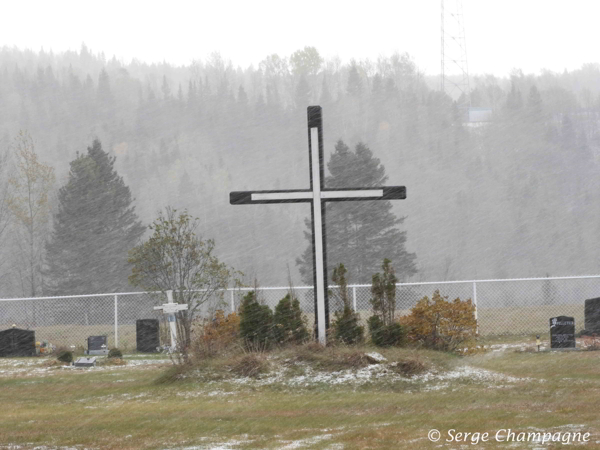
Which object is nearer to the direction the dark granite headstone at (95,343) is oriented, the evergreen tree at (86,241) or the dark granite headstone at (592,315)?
the dark granite headstone

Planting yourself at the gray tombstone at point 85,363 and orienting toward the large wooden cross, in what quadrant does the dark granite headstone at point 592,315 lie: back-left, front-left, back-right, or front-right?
front-left

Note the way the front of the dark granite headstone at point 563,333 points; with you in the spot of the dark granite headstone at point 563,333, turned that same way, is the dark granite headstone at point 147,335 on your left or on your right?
on your right

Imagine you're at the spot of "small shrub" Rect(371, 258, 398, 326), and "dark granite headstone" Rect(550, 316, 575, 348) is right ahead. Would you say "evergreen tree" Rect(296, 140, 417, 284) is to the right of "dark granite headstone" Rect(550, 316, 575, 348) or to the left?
left

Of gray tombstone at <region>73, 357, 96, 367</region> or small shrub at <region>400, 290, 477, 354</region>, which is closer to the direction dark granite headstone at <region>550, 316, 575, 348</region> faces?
the small shrub

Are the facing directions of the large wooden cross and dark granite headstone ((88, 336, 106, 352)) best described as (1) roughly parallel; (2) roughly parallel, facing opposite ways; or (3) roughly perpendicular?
roughly parallel

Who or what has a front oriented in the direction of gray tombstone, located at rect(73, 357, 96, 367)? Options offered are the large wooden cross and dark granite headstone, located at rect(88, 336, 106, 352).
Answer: the dark granite headstone

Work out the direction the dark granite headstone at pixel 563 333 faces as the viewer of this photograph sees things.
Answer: facing the viewer

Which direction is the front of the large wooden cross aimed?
toward the camera

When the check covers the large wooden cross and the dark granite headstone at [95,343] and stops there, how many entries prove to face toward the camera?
2

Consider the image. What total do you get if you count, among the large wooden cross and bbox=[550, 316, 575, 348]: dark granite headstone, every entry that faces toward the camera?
2

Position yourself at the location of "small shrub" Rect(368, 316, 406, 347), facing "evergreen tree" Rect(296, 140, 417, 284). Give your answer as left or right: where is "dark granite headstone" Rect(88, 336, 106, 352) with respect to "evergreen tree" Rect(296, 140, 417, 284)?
left

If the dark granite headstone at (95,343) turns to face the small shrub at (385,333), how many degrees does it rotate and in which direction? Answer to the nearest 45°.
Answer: approximately 45° to its left

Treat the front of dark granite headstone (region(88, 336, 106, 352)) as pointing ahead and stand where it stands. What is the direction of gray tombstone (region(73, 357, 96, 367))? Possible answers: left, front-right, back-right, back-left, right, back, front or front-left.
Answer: front

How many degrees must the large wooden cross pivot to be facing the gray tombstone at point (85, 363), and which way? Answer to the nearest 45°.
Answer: approximately 135° to its right

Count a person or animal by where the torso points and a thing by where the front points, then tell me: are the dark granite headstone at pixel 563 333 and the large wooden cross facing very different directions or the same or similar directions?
same or similar directions
